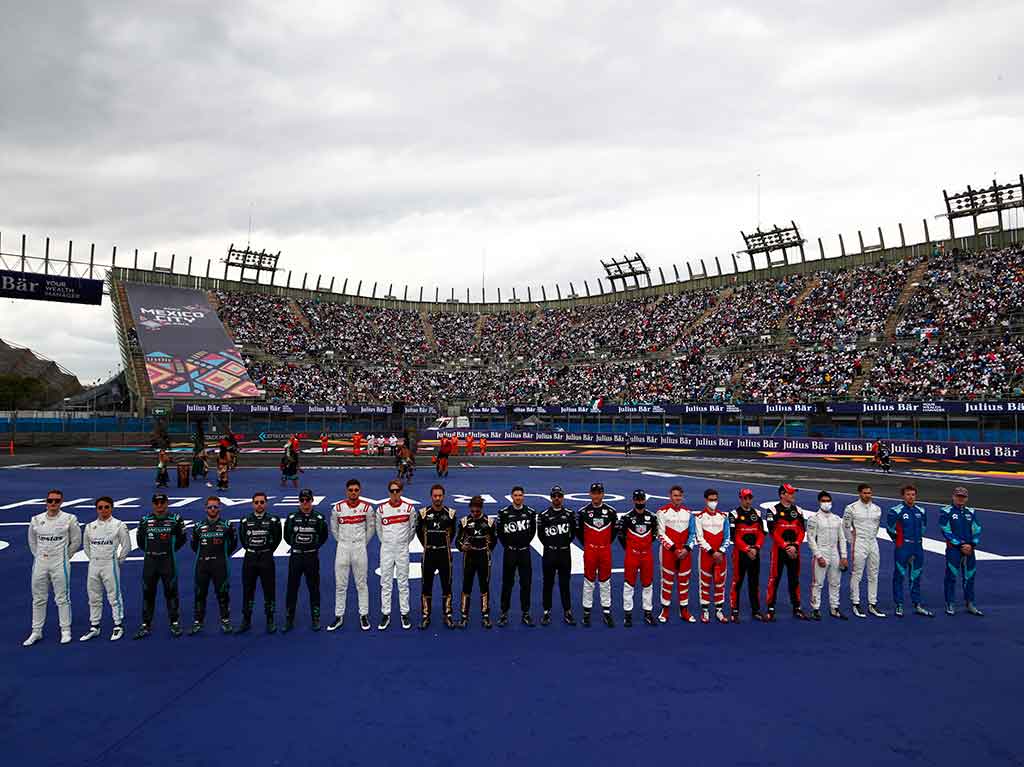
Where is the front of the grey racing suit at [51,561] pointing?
toward the camera

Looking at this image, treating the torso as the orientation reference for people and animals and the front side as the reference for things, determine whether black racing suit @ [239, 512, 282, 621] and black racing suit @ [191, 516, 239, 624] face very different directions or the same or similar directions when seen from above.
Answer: same or similar directions

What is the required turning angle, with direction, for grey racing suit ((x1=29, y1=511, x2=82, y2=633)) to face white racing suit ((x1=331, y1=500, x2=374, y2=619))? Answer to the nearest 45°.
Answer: approximately 45° to its left

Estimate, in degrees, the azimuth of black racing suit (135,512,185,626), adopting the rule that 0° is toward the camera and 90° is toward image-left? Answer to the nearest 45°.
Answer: approximately 0°

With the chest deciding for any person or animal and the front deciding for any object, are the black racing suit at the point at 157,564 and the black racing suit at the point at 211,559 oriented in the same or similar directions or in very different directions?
same or similar directions

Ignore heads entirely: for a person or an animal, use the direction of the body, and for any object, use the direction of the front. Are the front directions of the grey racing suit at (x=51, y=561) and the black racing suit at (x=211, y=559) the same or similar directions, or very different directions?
same or similar directions

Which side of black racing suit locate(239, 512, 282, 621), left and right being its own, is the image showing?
front

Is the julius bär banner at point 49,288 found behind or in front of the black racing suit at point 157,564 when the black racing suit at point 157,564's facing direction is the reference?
behind

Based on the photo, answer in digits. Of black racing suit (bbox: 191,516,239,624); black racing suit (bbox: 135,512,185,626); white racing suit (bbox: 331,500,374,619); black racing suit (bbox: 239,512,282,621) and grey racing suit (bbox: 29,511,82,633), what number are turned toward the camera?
5

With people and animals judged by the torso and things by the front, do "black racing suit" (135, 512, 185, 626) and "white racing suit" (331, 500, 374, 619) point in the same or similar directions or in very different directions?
same or similar directions

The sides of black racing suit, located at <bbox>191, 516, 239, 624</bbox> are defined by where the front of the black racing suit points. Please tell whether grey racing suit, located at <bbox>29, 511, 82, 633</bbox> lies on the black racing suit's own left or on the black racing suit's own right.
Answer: on the black racing suit's own right

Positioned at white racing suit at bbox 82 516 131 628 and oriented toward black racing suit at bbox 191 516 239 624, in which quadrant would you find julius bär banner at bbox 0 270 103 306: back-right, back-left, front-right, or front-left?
back-left

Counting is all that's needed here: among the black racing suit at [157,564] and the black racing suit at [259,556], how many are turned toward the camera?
2
